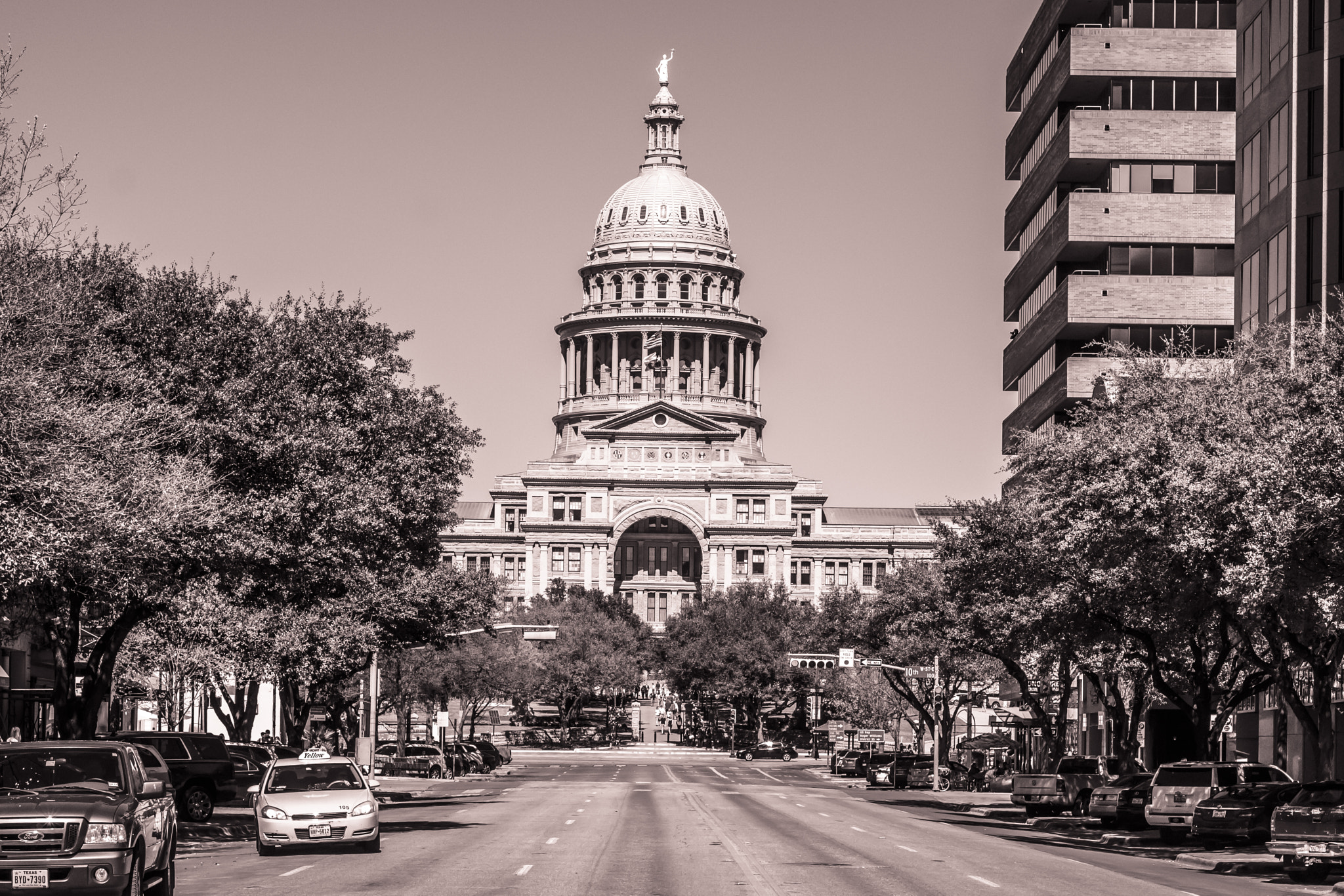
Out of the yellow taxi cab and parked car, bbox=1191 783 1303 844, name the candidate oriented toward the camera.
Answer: the yellow taxi cab

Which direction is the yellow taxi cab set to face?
toward the camera

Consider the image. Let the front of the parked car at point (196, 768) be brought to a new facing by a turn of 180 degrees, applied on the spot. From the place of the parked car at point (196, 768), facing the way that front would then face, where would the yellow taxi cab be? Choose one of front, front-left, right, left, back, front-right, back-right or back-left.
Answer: back-right

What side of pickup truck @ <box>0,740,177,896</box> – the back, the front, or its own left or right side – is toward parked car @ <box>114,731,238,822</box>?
back

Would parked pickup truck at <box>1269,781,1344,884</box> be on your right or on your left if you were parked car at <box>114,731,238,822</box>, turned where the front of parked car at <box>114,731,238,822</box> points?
on your left

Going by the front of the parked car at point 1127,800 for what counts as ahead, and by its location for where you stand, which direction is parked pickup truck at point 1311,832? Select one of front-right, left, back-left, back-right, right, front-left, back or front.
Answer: back-right

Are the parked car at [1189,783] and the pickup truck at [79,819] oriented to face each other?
no

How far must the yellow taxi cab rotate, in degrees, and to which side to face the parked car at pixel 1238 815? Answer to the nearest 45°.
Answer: approximately 90° to its left

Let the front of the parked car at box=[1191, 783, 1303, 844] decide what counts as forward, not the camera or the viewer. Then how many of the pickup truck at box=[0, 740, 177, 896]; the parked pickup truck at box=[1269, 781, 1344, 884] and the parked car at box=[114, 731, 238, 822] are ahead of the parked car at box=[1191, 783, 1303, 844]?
0

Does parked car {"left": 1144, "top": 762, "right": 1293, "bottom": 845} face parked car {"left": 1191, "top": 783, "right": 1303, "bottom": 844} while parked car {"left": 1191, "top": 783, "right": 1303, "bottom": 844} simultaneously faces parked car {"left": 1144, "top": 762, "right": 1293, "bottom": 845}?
no

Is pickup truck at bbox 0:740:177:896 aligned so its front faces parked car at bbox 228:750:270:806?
no

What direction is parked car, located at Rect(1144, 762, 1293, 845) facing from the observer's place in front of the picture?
facing away from the viewer and to the right of the viewer

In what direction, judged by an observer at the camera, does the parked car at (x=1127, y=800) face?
facing away from the viewer and to the right of the viewer

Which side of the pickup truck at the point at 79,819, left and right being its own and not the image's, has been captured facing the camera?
front

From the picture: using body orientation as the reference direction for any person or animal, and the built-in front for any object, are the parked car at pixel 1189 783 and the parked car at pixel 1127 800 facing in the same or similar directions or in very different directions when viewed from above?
same or similar directions

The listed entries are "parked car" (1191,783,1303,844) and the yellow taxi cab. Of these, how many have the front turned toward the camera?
1

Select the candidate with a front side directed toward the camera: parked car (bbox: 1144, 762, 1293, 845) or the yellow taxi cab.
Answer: the yellow taxi cab
